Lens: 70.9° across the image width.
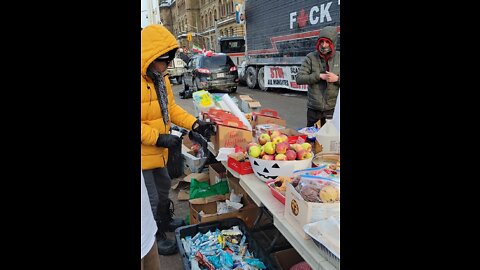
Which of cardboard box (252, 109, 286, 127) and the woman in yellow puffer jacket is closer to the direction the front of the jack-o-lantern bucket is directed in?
the woman in yellow puffer jacket

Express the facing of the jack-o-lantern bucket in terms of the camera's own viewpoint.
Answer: facing the viewer and to the left of the viewer

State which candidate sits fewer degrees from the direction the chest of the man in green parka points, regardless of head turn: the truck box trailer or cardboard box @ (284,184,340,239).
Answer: the cardboard box

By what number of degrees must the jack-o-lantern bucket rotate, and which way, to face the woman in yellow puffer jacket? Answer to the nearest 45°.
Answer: approximately 45° to its right

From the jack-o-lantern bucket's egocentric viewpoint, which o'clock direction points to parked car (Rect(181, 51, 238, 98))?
The parked car is roughly at 4 o'clock from the jack-o-lantern bucket.

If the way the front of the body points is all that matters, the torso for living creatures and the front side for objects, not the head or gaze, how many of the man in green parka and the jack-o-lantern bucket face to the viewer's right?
0

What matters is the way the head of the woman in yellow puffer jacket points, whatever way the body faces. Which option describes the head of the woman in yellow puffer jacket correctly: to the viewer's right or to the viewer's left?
to the viewer's right

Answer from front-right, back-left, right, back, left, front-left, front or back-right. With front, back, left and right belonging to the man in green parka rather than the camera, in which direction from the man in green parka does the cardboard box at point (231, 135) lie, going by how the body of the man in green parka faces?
front-right

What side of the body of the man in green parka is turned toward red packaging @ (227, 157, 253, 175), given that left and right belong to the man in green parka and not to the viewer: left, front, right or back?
front

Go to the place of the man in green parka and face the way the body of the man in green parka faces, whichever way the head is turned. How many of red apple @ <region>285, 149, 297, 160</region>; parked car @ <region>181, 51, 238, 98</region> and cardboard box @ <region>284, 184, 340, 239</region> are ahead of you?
2

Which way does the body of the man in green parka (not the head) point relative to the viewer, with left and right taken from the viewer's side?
facing the viewer

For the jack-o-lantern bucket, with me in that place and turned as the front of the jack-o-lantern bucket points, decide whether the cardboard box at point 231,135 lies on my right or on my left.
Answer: on my right
